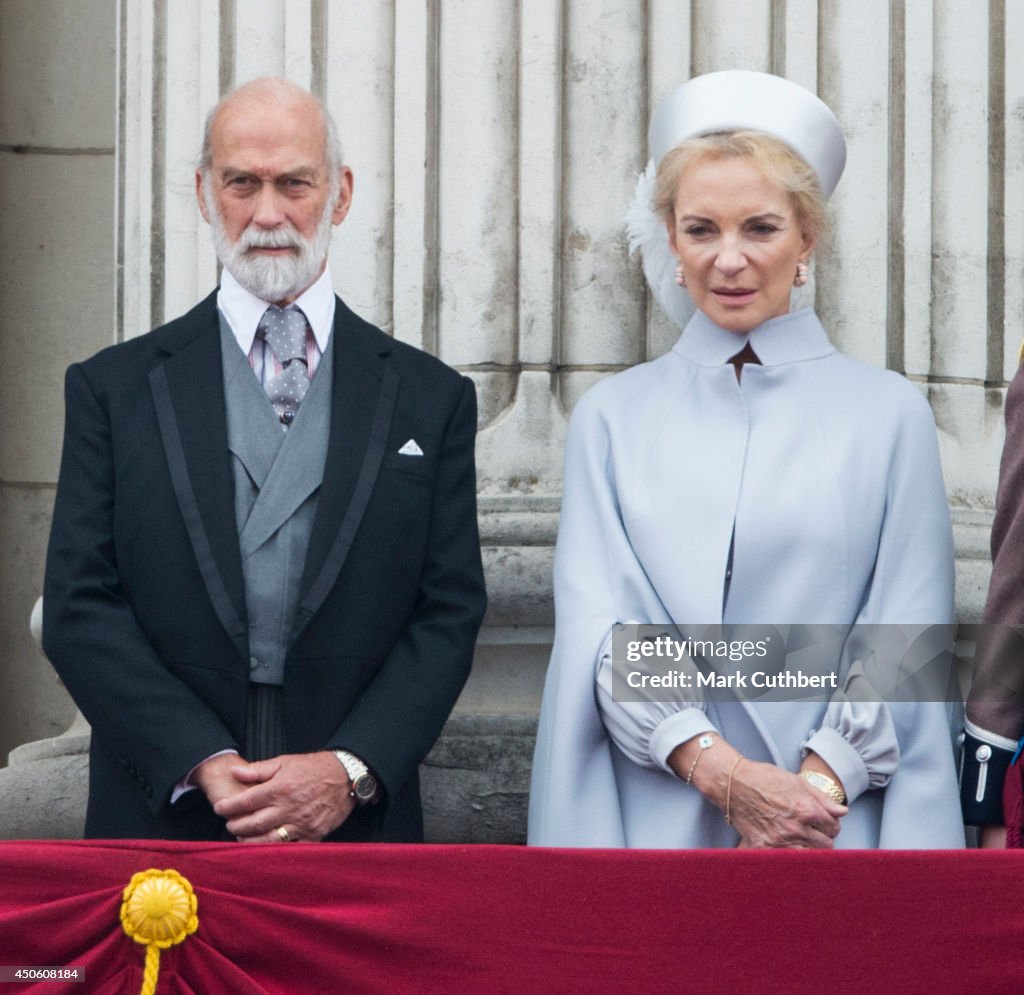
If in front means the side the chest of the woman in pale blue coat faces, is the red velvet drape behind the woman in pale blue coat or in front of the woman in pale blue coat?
in front

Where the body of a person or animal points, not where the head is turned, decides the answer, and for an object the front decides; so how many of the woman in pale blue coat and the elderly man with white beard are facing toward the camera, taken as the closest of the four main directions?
2

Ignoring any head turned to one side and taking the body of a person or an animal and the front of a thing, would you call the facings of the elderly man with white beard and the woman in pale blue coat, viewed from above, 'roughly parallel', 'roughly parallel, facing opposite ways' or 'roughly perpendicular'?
roughly parallel

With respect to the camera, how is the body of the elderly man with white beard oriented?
toward the camera

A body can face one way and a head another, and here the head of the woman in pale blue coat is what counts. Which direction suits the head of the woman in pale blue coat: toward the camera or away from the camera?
toward the camera
